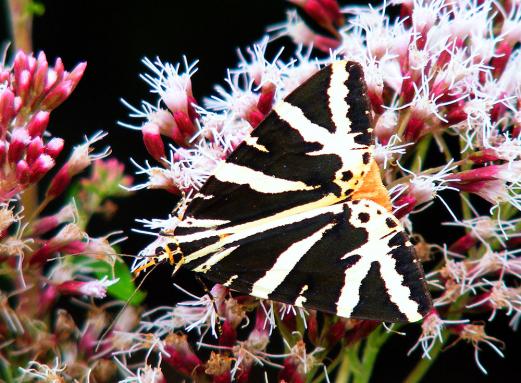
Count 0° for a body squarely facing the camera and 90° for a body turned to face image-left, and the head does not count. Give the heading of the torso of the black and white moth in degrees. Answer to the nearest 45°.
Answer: approximately 90°
